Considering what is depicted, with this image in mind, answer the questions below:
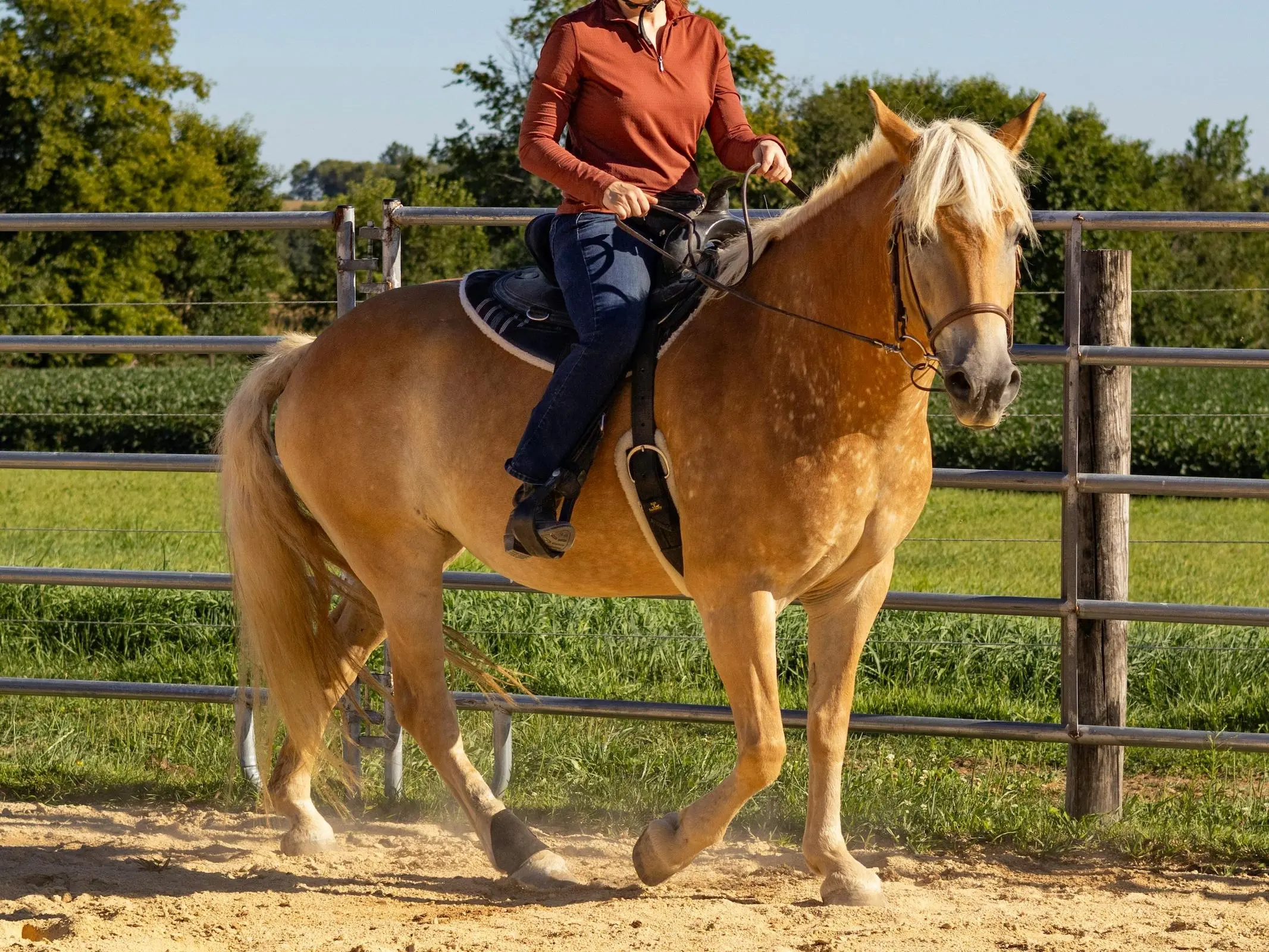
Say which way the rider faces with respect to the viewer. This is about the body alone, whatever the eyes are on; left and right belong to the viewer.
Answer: facing the viewer and to the right of the viewer

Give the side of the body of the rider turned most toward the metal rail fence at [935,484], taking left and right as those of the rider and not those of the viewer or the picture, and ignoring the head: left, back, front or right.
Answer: left

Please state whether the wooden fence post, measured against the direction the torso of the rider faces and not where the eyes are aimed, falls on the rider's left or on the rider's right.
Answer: on the rider's left
